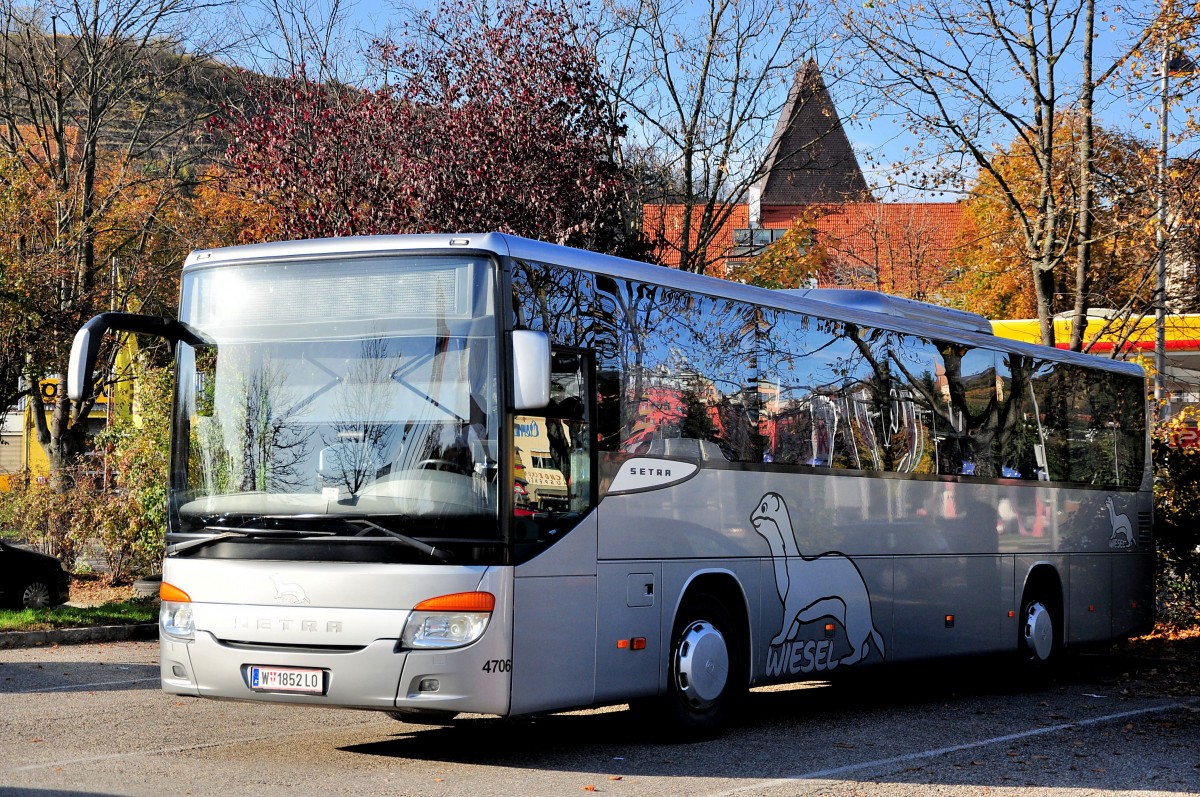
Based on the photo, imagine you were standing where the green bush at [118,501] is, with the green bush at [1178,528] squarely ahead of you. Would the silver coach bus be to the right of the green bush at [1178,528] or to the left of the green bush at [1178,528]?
right

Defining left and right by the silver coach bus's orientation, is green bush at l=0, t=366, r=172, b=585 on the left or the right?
on its right

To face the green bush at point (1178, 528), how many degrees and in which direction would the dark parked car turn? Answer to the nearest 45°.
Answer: approximately 45° to its right

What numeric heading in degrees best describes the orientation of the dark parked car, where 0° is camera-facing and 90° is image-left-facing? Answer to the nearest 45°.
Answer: approximately 270°

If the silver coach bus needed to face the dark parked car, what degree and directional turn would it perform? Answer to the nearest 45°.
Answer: approximately 90° to its right

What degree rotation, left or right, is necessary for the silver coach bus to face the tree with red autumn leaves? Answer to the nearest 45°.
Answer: approximately 135° to its right

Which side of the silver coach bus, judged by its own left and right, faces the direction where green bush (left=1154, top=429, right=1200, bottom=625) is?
back
